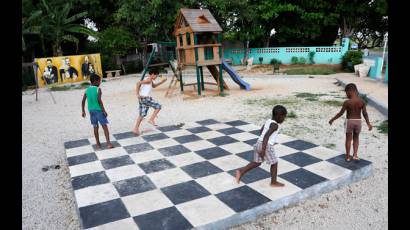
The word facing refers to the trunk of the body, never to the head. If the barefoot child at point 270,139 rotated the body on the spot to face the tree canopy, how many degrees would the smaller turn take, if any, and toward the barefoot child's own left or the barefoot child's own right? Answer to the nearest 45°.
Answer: approximately 90° to the barefoot child's own left

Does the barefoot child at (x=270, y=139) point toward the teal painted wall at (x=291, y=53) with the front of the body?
no

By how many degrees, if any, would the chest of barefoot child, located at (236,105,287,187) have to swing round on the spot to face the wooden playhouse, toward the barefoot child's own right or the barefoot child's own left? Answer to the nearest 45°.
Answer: approximately 90° to the barefoot child's own left

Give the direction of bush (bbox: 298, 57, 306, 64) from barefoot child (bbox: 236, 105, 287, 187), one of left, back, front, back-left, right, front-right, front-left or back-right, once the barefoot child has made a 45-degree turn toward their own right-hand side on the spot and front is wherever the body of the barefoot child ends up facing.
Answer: back-left

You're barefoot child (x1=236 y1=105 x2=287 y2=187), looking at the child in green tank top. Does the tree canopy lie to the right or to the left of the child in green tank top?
right

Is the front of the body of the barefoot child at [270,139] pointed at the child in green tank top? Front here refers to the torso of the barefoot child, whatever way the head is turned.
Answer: no

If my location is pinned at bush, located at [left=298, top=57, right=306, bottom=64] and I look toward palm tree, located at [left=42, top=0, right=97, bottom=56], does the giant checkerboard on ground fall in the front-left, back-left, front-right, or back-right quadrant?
front-left

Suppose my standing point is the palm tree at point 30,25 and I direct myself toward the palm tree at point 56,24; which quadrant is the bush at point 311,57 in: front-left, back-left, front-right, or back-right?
front-right

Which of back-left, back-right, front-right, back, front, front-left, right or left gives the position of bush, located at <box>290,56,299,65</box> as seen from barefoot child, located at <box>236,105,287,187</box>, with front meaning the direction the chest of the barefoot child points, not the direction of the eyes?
left

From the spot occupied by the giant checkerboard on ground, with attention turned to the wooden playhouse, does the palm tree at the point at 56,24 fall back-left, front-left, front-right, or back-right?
front-left

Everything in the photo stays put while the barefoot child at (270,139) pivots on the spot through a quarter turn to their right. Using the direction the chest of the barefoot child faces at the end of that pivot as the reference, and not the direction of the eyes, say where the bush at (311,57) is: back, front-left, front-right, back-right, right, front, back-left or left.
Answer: back

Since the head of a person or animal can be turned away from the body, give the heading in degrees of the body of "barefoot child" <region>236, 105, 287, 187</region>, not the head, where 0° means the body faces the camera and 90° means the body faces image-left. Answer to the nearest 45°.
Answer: approximately 270°
